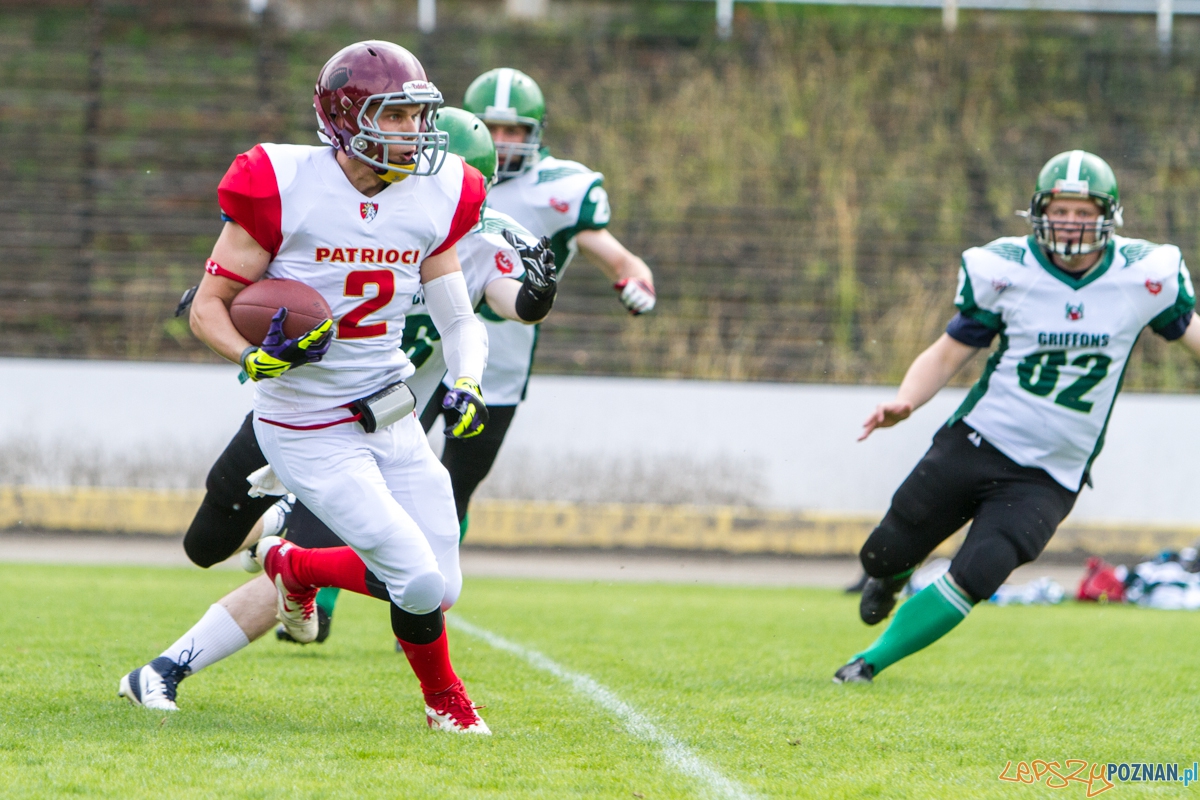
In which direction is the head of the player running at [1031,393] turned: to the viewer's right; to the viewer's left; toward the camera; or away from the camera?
toward the camera

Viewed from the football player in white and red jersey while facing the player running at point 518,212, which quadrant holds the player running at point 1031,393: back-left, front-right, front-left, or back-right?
front-right

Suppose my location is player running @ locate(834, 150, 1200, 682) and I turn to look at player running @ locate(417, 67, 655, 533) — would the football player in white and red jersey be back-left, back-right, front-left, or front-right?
front-left

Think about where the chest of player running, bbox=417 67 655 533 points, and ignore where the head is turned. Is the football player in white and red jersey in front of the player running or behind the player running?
in front

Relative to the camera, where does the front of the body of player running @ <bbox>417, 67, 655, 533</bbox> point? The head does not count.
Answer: toward the camera

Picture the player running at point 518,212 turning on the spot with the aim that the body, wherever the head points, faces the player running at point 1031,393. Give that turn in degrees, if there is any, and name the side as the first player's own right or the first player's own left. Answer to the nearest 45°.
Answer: approximately 45° to the first player's own left

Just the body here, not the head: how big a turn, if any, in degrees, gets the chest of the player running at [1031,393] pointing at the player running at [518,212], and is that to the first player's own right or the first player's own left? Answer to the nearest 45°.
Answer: approximately 90° to the first player's own right

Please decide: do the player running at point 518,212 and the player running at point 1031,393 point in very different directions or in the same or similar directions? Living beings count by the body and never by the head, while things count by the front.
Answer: same or similar directions

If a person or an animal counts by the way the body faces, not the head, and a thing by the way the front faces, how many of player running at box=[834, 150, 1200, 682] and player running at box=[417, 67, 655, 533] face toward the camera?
2

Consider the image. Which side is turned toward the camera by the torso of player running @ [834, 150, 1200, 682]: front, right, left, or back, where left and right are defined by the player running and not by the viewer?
front

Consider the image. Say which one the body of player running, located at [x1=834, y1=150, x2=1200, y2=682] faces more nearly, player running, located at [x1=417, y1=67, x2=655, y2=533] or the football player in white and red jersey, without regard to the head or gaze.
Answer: the football player in white and red jersey
